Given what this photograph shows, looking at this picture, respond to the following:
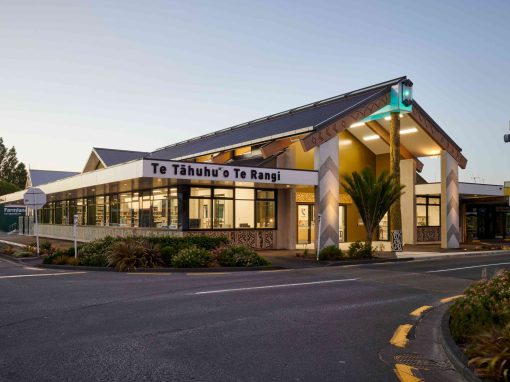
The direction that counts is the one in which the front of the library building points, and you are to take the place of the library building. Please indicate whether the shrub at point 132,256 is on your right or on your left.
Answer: on your right

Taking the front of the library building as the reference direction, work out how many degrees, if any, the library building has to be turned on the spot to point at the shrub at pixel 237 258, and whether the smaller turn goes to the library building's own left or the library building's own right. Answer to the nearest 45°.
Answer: approximately 45° to the library building's own right

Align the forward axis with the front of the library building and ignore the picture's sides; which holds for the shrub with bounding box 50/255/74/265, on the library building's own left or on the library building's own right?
on the library building's own right

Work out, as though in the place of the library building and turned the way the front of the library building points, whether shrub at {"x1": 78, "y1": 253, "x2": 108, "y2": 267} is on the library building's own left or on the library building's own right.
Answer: on the library building's own right

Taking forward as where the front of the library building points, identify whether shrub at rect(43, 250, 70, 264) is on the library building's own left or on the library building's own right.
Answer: on the library building's own right
